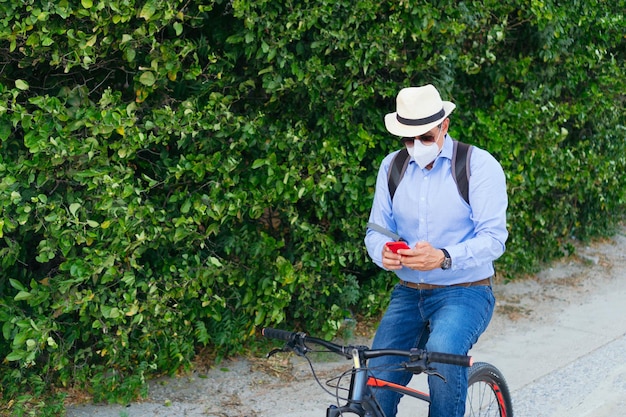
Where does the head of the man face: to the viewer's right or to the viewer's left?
to the viewer's left

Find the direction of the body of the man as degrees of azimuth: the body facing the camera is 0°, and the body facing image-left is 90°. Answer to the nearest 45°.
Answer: approximately 45°

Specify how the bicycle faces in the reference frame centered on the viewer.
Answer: facing the viewer and to the left of the viewer
